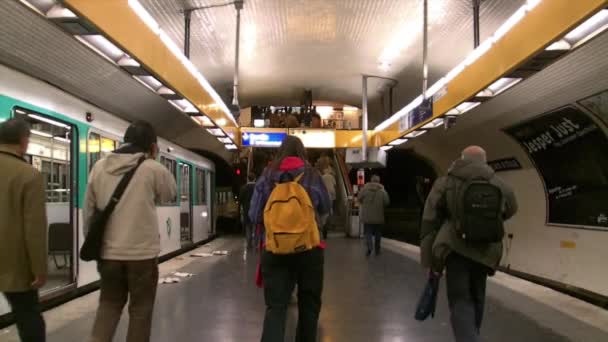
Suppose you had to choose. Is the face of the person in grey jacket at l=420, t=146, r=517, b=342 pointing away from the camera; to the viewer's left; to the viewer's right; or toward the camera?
away from the camera

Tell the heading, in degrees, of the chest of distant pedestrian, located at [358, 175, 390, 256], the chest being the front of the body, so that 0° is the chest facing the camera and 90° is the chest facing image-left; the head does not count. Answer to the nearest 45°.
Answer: approximately 180°

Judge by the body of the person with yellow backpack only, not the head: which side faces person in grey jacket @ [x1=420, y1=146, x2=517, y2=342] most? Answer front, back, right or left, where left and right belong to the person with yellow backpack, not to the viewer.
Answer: right

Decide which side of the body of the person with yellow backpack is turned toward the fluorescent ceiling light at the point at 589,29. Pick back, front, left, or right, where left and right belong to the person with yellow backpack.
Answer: right

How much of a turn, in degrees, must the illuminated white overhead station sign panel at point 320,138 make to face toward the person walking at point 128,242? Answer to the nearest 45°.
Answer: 0° — it already faces them

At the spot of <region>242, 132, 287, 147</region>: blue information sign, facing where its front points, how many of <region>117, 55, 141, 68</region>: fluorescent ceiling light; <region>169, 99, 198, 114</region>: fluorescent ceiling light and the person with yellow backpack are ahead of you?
3

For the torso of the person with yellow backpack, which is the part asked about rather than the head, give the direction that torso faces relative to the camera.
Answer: away from the camera

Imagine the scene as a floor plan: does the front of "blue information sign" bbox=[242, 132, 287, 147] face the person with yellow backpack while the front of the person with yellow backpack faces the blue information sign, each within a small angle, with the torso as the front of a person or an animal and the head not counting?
yes

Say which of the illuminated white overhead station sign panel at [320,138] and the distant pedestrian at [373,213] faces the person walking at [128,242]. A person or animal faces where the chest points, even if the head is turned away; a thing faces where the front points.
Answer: the illuminated white overhead station sign panel

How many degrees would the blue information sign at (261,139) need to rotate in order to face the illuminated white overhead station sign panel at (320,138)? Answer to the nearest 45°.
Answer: approximately 135° to its left

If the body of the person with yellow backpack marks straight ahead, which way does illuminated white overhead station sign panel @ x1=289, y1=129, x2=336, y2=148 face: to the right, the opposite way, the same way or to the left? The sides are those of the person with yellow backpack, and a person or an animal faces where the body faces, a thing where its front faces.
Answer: the opposite way

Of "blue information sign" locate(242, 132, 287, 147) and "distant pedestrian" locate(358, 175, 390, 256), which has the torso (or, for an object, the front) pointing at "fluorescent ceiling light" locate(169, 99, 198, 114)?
the blue information sign

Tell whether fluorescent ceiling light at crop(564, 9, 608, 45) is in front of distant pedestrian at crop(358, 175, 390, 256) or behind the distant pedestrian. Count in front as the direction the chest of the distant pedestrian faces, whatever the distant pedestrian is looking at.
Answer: behind

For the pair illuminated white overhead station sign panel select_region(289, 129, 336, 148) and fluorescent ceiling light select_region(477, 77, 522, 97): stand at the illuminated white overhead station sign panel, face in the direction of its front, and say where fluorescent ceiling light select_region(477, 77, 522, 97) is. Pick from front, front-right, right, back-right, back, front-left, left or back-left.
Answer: front

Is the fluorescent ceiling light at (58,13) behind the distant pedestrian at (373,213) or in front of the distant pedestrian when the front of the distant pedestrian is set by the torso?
behind

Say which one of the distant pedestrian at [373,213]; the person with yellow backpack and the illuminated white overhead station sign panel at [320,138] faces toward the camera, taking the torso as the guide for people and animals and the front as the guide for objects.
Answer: the illuminated white overhead station sign panel

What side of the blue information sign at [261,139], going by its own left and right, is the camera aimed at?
front

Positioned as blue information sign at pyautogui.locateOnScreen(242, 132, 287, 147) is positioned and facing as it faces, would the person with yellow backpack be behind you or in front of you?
in front

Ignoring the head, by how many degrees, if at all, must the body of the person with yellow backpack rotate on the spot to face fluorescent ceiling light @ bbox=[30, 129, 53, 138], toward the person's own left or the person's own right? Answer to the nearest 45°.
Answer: approximately 45° to the person's own left
